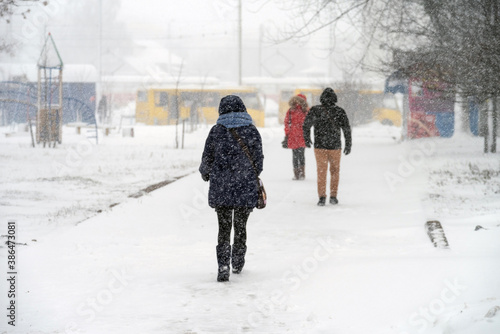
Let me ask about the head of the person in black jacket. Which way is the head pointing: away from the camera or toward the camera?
away from the camera

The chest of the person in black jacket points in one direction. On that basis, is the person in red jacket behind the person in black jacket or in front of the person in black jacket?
in front

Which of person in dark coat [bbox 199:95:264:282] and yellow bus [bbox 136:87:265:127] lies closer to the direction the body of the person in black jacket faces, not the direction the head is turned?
the yellow bus

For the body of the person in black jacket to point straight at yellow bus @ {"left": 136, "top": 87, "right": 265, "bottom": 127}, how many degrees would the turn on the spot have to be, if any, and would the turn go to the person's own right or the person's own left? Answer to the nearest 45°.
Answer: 0° — they already face it

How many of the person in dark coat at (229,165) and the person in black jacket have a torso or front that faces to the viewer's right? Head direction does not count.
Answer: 0

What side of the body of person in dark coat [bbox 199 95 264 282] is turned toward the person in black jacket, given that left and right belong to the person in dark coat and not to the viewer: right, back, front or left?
front

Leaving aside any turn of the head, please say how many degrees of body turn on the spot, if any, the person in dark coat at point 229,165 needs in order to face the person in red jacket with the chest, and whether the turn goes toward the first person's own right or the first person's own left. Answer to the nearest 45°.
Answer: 0° — they already face them

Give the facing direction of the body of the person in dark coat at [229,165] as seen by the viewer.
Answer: away from the camera

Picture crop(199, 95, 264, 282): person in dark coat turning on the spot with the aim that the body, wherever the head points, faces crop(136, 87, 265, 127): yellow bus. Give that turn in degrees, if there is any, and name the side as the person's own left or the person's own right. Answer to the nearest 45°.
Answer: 0° — they already face it

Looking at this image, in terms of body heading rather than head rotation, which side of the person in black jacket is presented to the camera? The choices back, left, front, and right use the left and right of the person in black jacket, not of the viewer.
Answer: back

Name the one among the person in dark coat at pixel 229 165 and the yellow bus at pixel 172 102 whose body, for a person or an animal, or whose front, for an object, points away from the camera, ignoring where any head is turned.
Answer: the person in dark coat
